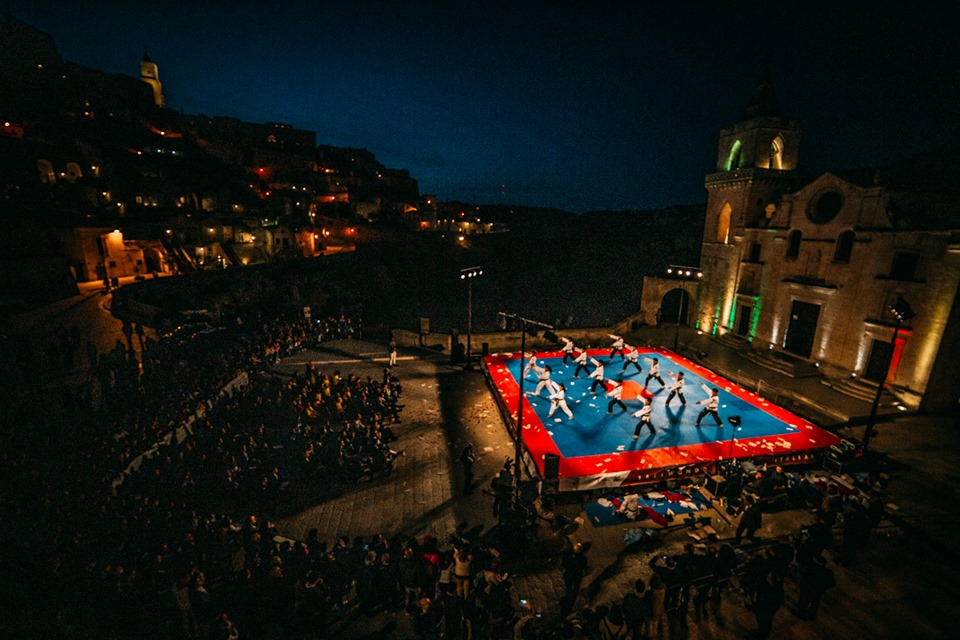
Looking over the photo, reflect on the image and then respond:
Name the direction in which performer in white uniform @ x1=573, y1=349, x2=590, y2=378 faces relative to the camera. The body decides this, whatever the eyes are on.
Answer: to the viewer's left

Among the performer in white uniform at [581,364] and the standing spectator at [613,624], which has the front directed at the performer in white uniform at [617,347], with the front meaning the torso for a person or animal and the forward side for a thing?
the standing spectator

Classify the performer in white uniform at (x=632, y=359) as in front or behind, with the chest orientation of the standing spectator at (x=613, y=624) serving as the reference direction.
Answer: in front

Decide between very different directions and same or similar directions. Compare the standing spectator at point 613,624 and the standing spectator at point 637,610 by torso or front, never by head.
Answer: same or similar directions

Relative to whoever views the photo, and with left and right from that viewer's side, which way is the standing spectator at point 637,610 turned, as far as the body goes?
facing away from the viewer

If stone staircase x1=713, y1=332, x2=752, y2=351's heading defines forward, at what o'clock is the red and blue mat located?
The red and blue mat is roughly at 11 o'clock from the stone staircase.

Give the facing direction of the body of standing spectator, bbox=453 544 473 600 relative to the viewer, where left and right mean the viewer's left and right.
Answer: facing away from the viewer

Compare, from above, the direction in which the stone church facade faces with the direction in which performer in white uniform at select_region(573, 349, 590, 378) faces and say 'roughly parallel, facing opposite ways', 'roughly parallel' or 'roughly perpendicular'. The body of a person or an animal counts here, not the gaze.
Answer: roughly parallel

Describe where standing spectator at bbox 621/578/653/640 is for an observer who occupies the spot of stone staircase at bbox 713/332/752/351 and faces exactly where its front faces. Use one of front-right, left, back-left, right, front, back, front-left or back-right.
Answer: front-left

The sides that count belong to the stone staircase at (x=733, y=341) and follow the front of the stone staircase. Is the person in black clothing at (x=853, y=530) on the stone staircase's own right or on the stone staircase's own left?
on the stone staircase's own left

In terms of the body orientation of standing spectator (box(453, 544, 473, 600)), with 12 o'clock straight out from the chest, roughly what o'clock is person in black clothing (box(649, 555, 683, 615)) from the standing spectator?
The person in black clothing is roughly at 3 o'clock from the standing spectator.

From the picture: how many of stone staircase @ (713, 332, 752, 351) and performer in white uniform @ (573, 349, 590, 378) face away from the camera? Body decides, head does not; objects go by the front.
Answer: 0

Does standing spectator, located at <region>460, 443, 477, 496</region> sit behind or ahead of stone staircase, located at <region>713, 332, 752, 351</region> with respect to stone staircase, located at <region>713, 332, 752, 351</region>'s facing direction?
ahead

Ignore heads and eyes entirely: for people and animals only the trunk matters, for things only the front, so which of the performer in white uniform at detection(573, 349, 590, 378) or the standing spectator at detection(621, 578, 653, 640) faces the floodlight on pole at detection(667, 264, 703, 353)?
the standing spectator

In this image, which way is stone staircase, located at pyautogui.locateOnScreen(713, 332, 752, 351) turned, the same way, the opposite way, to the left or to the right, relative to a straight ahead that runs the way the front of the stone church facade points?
the same way
